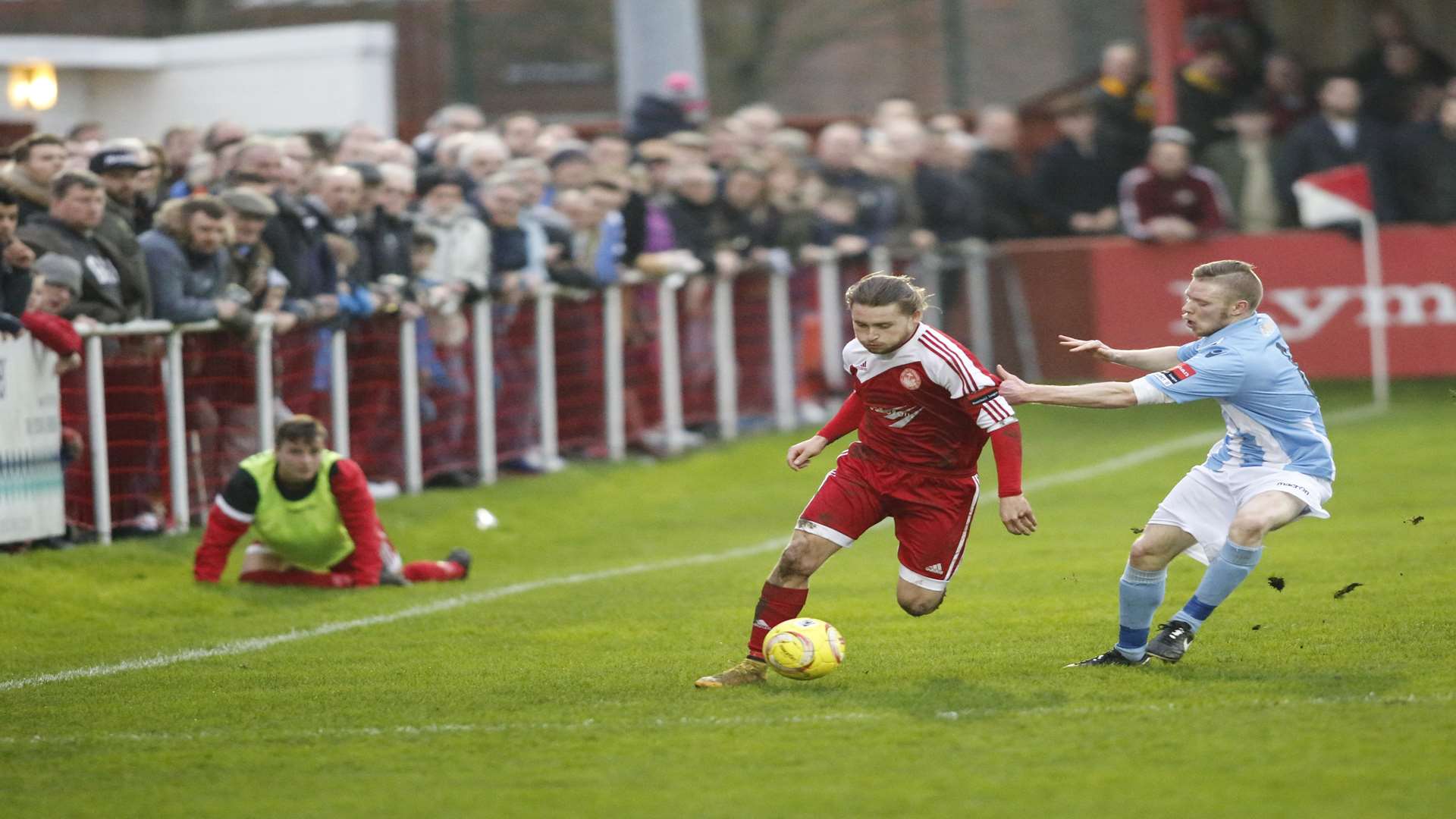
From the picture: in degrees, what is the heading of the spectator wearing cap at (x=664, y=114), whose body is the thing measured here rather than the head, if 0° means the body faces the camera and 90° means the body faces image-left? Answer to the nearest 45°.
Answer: approximately 315°

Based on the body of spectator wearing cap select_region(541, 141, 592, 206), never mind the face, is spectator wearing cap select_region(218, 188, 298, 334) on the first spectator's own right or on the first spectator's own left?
on the first spectator's own right

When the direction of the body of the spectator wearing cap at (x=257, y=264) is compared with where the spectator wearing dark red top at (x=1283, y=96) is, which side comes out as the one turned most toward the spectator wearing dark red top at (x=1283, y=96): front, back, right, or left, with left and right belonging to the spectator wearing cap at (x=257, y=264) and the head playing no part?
left

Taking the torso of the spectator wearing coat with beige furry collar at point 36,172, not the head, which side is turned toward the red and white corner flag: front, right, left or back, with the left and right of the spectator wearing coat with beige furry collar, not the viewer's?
left

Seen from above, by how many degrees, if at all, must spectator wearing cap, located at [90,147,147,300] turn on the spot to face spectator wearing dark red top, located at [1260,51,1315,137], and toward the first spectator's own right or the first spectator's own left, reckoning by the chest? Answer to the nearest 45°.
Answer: approximately 90° to the first spectator's own left

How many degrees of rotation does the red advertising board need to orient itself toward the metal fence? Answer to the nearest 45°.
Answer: approximately 45° to its right
